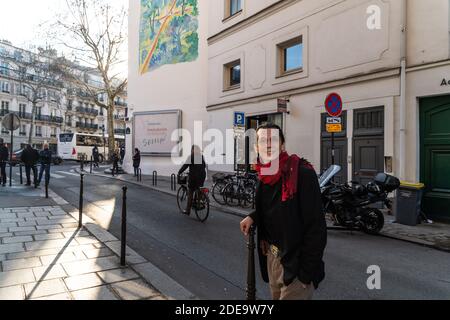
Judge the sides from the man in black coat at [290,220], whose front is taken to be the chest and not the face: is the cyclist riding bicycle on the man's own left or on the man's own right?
on the man's own right

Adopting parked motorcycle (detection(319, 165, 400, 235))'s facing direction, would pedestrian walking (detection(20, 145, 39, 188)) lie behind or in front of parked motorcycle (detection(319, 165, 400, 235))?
in front

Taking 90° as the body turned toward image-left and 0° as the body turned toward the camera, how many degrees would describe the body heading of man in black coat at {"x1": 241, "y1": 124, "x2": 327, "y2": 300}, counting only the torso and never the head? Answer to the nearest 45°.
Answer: approximately 45°

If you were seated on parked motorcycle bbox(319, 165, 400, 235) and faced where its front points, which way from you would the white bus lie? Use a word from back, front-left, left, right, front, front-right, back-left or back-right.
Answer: front

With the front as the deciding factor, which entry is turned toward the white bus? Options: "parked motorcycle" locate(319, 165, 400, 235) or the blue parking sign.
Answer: the parked motorcycle

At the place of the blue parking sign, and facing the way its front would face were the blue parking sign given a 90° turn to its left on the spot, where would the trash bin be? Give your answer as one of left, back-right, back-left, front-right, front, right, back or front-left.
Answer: front-right

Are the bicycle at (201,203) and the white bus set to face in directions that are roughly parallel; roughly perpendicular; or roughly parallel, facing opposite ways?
roughly perpendicular

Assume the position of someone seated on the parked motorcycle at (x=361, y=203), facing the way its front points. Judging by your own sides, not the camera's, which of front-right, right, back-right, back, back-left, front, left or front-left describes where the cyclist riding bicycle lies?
front-left

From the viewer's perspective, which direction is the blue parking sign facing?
toward the camera
